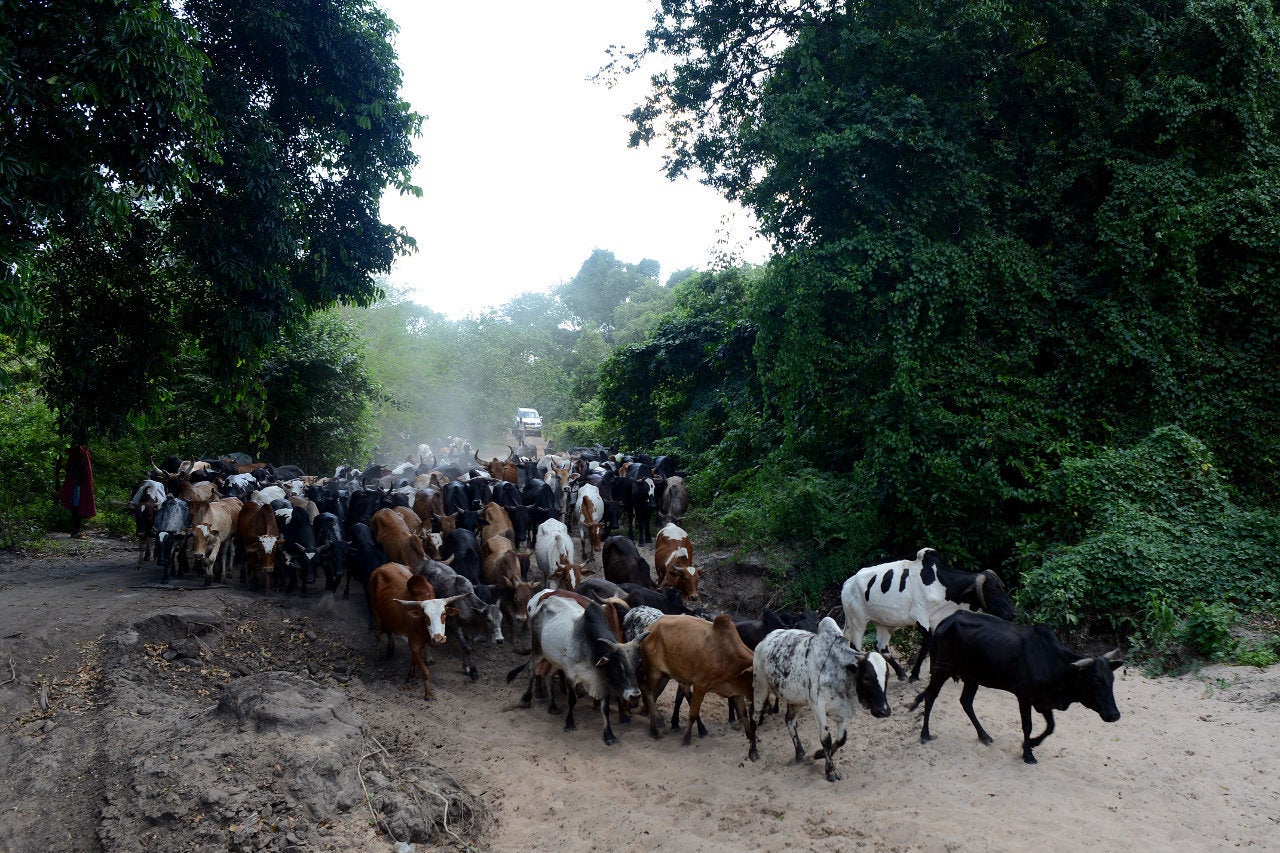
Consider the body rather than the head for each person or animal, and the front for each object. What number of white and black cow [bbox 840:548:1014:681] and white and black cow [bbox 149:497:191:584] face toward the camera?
1

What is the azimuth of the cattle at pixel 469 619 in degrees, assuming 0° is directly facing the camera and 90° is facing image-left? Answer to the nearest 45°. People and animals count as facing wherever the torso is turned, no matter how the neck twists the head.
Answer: approximately 315°

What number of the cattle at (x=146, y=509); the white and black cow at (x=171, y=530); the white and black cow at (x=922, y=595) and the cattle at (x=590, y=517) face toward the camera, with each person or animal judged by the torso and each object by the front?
3

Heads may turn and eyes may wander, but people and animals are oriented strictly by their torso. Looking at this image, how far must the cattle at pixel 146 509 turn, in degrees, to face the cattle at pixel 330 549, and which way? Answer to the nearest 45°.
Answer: approximately 45° to its left

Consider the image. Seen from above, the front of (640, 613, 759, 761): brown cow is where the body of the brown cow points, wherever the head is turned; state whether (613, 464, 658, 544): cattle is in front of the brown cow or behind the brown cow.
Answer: behind

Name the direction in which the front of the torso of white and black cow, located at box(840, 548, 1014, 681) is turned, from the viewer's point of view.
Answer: to the viewer's right

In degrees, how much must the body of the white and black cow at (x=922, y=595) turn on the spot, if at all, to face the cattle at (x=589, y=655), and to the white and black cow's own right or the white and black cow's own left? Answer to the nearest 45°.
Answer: approximately 135° to the white and black cow's own right

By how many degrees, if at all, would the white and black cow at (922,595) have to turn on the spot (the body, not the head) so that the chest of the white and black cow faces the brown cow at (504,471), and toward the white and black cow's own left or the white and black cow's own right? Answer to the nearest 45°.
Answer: approximately 135° to the white and black cow's own left

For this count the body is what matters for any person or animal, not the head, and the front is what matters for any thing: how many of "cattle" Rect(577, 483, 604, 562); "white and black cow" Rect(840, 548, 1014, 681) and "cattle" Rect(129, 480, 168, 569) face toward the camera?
2

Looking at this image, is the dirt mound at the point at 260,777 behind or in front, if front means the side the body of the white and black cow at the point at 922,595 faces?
behind

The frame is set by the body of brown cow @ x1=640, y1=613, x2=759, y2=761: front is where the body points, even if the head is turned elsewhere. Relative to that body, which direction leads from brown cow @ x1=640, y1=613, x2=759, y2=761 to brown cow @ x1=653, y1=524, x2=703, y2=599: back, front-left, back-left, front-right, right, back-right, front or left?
back-left

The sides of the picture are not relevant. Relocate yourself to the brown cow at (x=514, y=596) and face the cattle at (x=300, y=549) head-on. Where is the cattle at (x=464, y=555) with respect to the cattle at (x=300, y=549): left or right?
right
